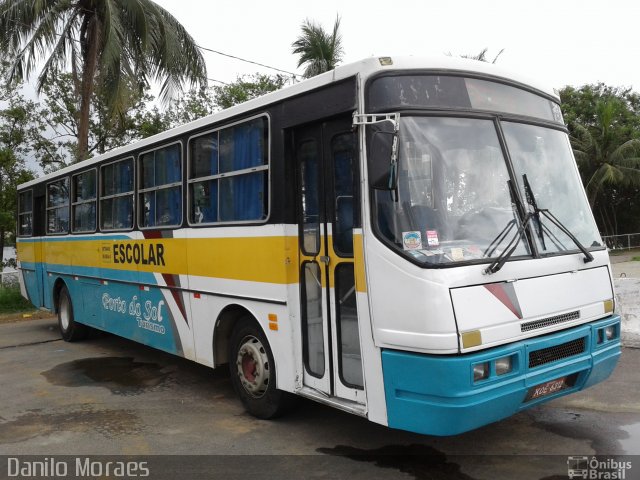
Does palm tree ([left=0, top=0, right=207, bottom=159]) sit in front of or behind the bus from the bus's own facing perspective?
behind

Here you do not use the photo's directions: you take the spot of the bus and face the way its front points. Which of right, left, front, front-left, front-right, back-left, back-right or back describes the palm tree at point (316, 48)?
back-left

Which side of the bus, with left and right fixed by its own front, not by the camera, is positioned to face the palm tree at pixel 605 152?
left

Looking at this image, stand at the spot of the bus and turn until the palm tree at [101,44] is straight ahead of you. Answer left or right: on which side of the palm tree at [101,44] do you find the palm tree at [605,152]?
right

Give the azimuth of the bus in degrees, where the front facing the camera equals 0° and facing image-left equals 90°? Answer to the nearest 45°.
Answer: approximately 315°
